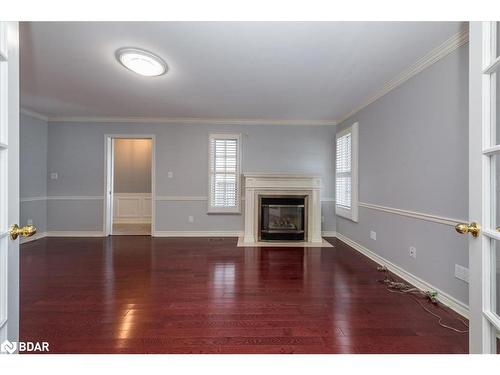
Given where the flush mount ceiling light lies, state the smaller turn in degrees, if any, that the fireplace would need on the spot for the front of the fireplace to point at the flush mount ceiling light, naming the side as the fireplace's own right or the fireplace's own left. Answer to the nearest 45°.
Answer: approximately 45° to the fireplace's own right

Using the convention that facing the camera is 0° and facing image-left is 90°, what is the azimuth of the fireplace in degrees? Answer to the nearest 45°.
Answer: approximately 0°

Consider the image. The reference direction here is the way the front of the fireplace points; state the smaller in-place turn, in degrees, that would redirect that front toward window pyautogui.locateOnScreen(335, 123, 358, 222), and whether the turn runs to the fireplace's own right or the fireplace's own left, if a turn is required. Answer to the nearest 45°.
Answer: approximately 90° to the fireplace's own left

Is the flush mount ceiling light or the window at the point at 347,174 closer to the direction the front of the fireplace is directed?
the flush mount ceiling light
